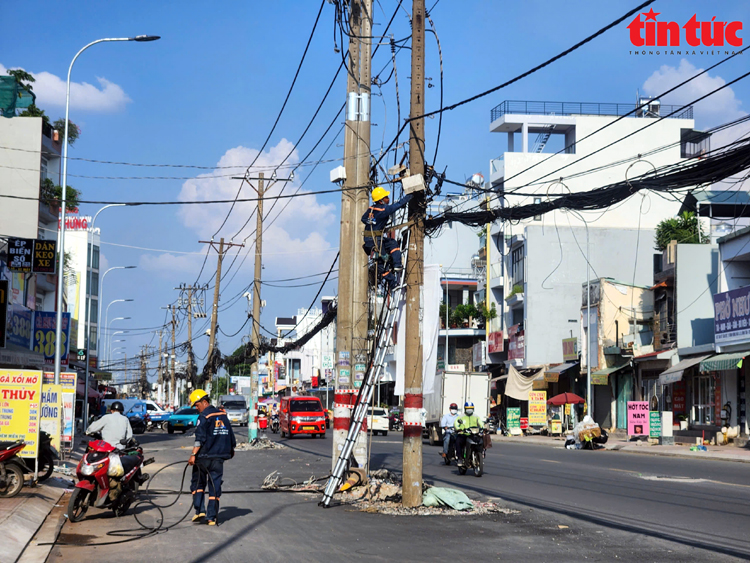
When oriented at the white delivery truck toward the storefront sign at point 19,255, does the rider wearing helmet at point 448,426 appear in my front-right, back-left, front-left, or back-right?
front-left

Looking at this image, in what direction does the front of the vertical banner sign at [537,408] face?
toward the camera

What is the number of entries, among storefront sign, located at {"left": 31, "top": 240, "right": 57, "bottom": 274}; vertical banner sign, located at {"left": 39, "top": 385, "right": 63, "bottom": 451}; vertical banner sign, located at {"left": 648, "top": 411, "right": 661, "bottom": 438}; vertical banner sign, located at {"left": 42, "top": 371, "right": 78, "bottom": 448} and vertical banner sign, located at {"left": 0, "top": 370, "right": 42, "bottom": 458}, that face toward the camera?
5

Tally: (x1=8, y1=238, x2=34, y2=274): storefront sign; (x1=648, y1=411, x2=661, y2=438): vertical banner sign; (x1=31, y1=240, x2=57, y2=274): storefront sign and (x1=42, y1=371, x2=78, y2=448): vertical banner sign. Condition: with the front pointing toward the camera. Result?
4

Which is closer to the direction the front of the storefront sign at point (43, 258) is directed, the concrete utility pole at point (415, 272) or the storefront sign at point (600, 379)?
the concrete utility pole

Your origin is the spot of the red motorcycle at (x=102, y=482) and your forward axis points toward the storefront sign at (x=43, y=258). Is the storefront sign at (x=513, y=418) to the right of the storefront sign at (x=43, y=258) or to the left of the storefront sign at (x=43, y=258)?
right

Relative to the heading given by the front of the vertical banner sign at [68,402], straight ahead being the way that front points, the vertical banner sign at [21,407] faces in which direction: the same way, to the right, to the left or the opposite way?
the same way

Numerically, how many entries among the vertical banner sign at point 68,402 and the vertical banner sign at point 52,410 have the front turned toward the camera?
2

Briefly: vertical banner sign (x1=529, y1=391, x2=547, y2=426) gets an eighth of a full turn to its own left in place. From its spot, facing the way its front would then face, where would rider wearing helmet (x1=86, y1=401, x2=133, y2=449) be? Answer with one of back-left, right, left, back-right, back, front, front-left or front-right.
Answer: front-right

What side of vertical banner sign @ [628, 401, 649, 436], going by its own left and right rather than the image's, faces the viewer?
front

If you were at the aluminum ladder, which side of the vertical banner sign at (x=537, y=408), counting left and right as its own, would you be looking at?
front

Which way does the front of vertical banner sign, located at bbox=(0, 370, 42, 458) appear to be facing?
toward the camera

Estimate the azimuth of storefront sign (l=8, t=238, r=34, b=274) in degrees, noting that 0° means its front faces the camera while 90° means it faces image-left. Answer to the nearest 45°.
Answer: approximately 0°
